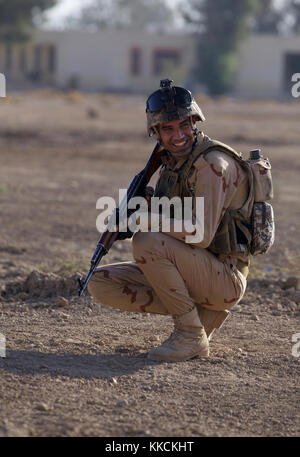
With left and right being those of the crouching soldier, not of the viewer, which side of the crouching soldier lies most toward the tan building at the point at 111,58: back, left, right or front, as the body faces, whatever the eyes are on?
right

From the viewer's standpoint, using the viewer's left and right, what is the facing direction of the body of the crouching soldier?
facing to the left of the viewer

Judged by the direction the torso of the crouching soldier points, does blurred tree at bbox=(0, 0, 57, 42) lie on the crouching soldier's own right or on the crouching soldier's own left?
on the crouching soldier's own right

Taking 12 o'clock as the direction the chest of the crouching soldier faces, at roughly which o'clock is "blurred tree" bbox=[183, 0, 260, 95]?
The blurred tree is roughly at 3 o'clock from the crouching soldier.
